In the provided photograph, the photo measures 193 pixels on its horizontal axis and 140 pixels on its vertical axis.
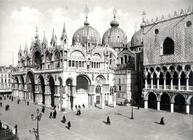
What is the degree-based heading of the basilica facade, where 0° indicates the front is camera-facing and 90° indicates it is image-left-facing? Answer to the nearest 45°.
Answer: approximately 45°
